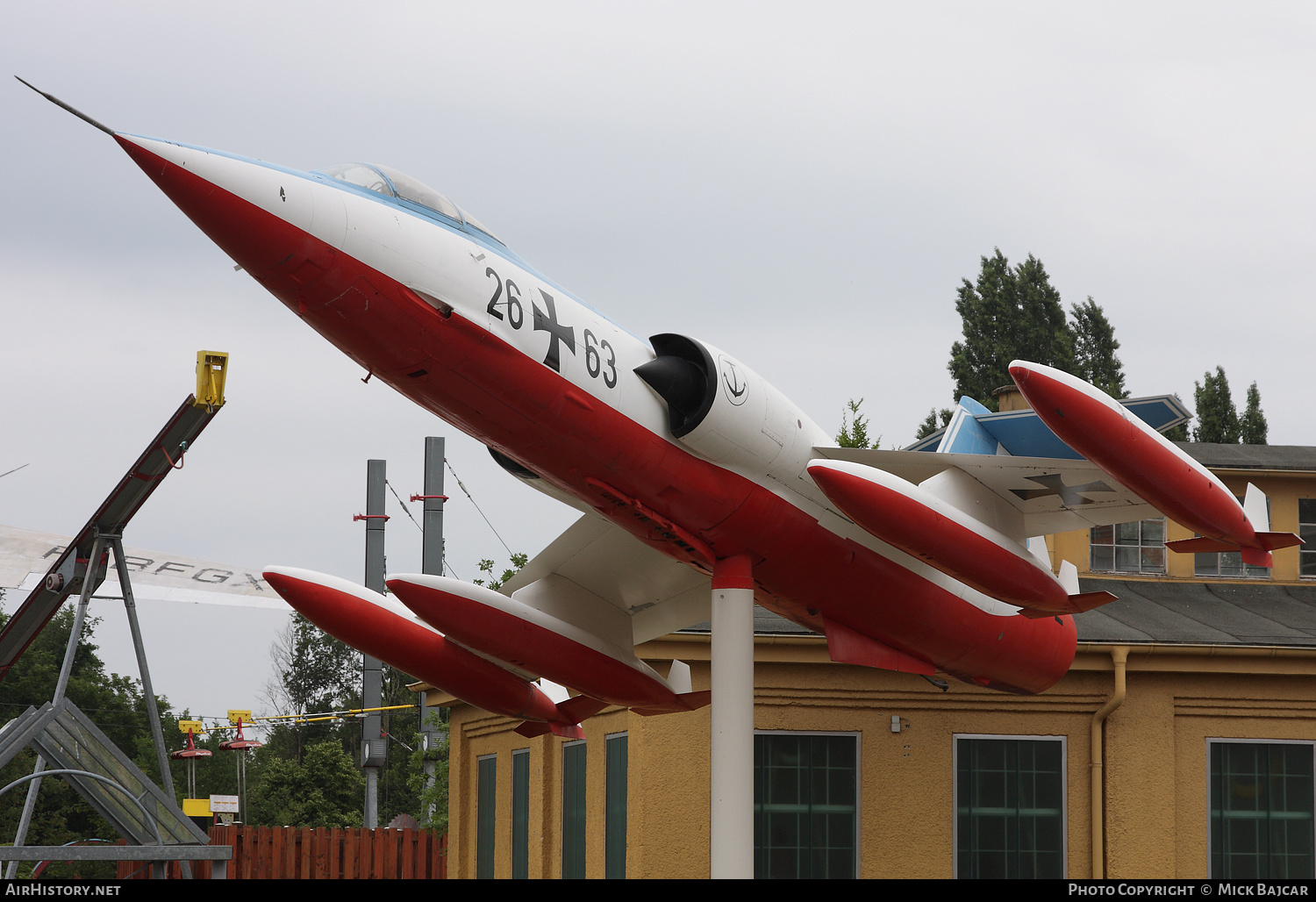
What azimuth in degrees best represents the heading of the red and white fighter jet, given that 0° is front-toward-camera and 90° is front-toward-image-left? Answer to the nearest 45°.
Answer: approximately 45°

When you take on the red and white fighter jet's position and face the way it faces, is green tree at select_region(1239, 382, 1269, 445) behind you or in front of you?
behind
